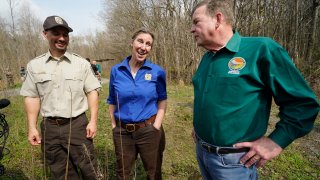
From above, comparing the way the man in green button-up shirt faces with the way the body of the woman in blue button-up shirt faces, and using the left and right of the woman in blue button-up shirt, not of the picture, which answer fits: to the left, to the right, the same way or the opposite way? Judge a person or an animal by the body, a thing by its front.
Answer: to the right

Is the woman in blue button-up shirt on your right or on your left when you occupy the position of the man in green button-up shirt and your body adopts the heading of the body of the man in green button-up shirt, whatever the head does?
on your right

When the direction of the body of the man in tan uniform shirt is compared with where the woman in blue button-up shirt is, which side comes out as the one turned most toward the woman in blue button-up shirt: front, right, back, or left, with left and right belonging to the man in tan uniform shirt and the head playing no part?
left

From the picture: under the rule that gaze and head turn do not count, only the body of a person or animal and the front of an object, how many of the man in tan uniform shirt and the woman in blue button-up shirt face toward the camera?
2

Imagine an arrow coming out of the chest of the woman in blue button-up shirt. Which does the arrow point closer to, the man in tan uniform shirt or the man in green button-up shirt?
the man in green button-up shirt

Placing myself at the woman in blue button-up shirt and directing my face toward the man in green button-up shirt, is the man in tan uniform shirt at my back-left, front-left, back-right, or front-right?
back-right

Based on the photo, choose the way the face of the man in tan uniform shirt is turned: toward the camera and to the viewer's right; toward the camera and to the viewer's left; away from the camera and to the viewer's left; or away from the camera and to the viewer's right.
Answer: toward the camera and to the viewer's right

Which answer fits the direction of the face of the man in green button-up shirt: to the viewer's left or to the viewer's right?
to the viewer's left

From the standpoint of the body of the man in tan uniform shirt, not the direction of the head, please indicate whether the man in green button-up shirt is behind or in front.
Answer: in front

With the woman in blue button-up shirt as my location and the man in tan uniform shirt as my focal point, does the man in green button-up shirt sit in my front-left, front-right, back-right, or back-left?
back-left

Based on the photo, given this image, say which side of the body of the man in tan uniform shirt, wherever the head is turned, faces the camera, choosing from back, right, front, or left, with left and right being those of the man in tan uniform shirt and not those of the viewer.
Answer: front

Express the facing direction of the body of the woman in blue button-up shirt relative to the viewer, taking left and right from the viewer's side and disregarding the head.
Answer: facing the viewer
